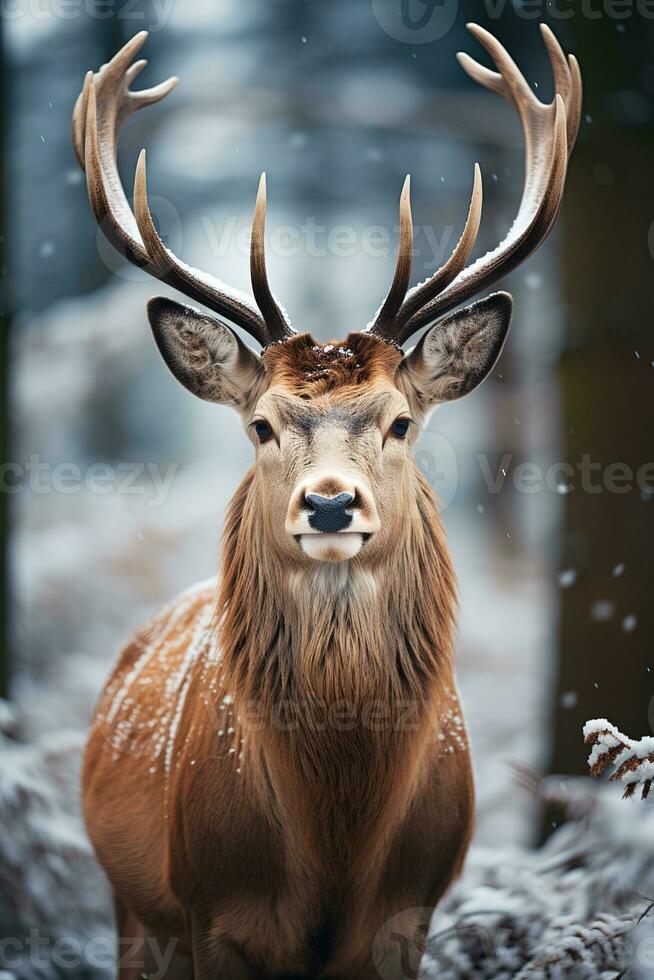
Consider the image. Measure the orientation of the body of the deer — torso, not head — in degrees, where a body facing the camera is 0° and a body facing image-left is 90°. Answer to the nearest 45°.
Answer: approximately 0°
